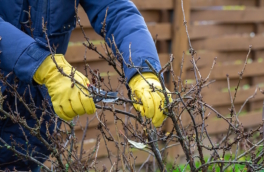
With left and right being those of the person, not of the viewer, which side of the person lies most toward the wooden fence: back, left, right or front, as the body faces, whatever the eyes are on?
left

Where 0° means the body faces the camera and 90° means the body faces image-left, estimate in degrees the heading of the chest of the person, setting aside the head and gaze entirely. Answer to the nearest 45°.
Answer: approximately 315°
